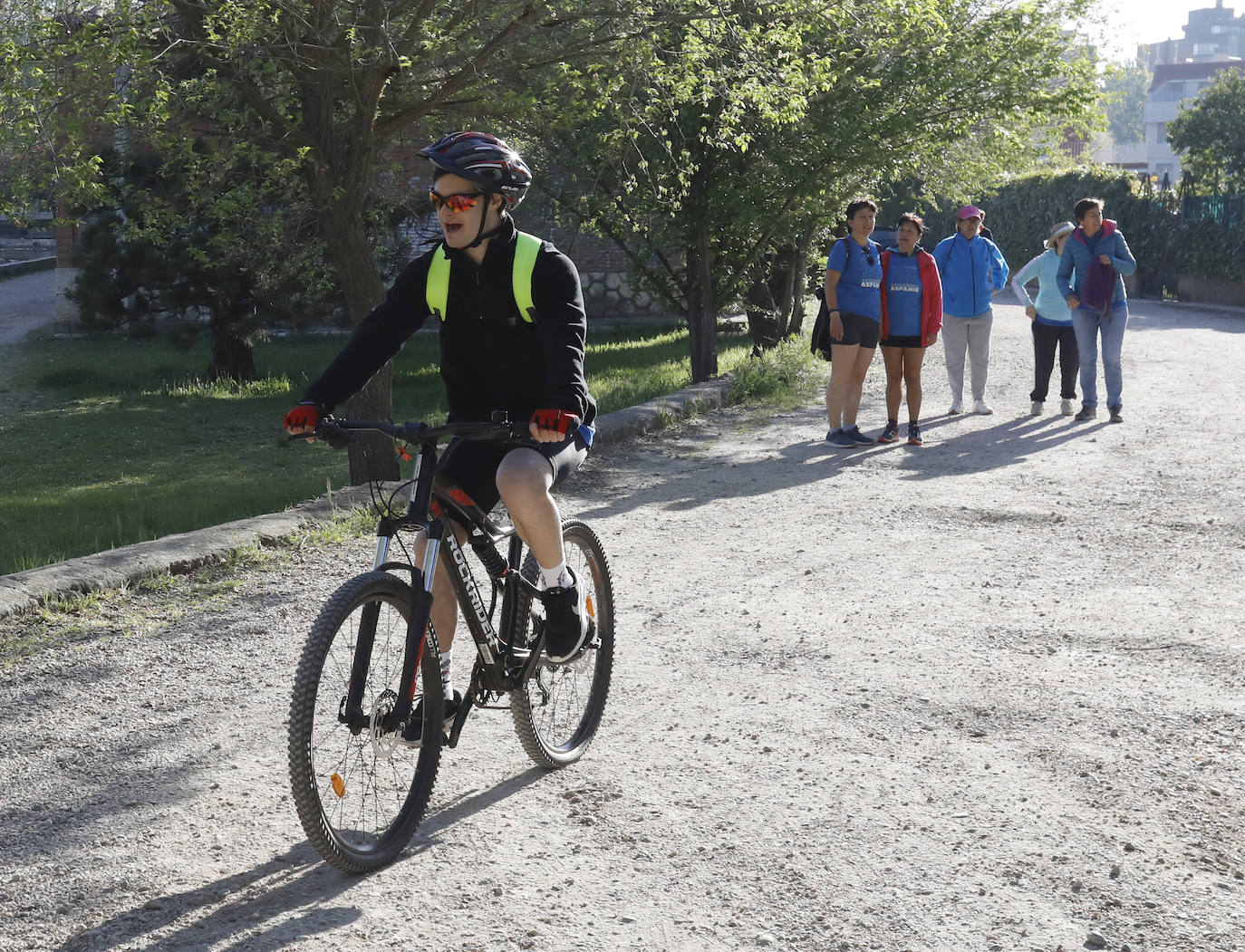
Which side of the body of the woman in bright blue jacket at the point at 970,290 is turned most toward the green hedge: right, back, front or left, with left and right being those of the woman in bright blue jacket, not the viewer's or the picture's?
back

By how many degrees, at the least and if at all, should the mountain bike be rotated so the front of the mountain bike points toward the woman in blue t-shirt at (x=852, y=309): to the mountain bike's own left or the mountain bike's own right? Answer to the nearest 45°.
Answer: approximately 180°

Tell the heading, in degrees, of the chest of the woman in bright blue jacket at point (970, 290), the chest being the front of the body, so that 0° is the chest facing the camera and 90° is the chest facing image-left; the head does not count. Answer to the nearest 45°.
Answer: approximately 0°

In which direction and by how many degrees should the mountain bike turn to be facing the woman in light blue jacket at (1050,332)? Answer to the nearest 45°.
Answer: approximately 180°

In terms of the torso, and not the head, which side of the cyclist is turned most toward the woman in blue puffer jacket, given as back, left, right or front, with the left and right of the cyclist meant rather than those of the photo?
back

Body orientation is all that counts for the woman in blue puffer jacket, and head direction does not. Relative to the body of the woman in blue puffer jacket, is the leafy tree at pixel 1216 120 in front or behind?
behind

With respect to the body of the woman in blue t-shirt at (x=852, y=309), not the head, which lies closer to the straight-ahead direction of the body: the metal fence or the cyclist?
the cyclist

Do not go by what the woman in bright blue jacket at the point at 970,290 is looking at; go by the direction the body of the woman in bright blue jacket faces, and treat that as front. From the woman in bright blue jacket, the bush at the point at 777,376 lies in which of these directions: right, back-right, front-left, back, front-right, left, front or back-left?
back-right

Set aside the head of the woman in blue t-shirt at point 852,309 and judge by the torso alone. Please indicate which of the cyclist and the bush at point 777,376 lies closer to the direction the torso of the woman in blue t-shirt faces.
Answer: the cyclist

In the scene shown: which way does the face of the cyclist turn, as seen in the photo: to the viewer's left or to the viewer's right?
to the viewer's left

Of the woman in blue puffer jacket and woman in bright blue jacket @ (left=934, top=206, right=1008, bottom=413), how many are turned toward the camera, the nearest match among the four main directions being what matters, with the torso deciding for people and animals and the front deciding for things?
2
